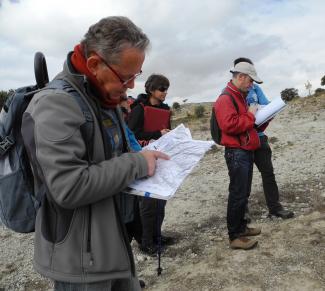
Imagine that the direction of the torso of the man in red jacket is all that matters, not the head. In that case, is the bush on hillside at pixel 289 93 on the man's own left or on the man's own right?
on the man's own left

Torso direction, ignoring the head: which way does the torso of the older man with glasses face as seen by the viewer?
to the viewer's right

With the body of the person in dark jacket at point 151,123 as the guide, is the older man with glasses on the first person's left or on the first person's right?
on the first person's right

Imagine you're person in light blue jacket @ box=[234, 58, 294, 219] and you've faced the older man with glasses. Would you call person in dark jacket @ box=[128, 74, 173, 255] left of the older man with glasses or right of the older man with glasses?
right

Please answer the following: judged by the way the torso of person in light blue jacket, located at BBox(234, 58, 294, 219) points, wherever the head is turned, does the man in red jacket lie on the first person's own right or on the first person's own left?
on the first person's own right

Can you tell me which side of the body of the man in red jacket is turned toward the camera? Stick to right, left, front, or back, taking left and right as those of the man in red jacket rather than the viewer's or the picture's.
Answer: right
